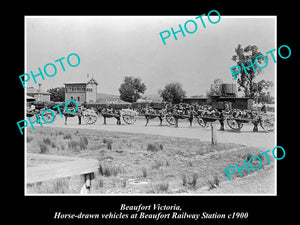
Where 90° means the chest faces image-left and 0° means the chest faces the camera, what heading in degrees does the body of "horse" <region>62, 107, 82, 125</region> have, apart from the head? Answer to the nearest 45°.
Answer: approximately 90°
